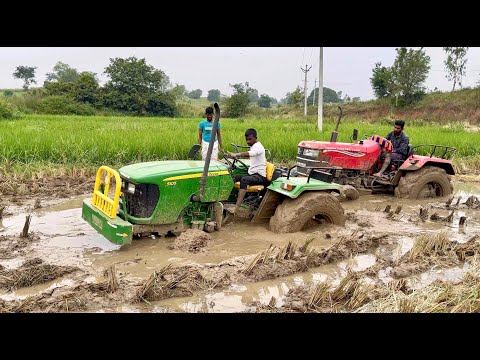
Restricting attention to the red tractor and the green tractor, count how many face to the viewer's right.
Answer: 0

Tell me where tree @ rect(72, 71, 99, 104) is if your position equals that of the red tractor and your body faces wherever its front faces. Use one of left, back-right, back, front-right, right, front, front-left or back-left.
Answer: right

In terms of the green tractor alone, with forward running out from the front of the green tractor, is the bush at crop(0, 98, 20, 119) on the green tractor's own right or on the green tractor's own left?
on the green tractor's own right

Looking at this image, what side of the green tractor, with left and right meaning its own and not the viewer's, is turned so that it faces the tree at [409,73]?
back

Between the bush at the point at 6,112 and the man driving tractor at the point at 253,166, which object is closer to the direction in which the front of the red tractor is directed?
the man driving tractor

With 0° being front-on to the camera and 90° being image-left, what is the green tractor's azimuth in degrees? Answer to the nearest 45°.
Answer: approximately 45°

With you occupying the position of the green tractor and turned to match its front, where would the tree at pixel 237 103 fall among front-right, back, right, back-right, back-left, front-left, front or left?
back-right

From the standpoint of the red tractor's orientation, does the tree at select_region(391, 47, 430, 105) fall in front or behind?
behind

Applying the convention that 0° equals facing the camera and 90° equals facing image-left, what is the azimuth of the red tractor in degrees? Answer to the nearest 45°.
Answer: approximately 45°
